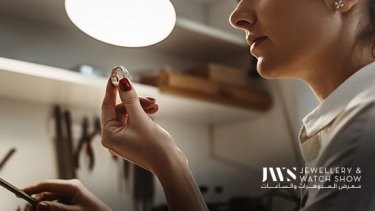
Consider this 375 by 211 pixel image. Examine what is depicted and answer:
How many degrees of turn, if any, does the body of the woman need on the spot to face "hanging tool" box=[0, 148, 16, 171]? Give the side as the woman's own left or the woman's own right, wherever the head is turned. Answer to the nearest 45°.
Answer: approximately 45° to the woman's own right

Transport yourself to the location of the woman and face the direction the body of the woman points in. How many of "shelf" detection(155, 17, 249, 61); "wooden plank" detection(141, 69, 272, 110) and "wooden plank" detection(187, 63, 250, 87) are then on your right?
3

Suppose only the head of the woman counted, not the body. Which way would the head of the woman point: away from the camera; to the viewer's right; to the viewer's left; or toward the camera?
to the viewer's left

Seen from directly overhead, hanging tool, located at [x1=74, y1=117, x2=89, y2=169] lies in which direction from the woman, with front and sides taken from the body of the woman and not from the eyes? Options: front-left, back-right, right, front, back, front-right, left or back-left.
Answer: front-right

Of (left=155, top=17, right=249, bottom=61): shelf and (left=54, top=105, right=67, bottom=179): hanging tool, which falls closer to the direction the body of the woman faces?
the hanging tool

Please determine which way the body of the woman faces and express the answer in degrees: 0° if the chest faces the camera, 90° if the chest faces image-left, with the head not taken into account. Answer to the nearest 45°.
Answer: approximately 90°

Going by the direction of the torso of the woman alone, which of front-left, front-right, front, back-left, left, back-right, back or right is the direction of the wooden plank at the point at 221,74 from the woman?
right

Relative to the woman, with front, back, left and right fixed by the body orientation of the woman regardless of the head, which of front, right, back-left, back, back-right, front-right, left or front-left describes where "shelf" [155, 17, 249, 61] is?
right

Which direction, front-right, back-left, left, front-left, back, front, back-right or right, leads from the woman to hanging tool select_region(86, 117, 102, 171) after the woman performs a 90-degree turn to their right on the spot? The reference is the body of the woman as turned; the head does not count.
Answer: front-left

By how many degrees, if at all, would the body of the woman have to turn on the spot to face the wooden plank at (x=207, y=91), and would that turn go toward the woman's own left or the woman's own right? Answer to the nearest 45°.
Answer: approximately 90° to the woman's own right

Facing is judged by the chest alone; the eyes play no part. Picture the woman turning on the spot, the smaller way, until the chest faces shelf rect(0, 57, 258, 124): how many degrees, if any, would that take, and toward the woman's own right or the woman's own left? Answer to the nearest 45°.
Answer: approximately 45° to the woman's own right

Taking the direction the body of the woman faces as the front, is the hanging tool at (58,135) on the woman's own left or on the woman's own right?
on the woman's own right
